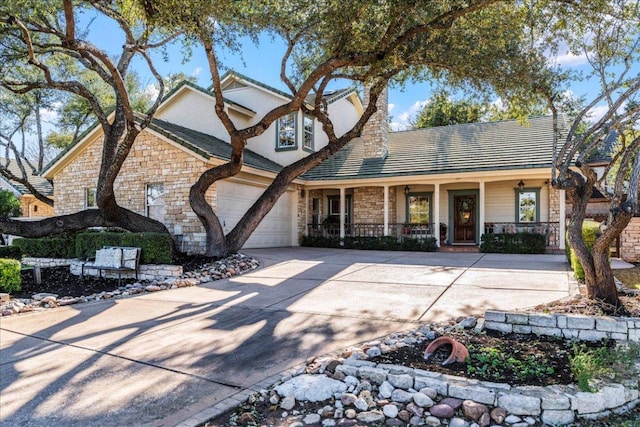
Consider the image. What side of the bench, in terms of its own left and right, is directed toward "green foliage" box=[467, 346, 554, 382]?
left

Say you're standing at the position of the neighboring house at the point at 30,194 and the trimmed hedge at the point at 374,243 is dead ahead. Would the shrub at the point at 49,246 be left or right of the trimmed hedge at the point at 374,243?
right

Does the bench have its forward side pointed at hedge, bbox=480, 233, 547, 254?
no

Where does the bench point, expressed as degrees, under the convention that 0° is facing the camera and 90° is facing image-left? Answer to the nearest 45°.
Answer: approximately 45°

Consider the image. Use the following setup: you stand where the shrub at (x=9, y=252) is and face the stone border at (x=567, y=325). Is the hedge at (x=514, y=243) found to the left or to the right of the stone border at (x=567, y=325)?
left

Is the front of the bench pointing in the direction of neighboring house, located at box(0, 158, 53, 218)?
no

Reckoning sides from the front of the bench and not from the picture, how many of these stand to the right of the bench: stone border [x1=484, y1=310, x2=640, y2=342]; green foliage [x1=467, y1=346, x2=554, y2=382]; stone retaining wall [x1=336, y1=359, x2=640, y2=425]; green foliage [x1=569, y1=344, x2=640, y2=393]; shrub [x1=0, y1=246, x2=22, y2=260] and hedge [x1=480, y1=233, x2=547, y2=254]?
1

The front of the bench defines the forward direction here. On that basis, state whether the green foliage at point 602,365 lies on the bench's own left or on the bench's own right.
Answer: on the bench's own left

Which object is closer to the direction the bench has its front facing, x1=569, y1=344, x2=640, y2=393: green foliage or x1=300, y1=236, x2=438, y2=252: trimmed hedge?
the green foliage

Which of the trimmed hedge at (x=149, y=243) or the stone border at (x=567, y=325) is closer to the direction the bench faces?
the stone border

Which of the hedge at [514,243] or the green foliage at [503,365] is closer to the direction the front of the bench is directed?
the green foliage

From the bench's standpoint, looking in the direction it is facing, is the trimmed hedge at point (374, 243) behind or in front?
behind

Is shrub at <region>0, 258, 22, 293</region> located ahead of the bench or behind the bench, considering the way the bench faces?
ahead

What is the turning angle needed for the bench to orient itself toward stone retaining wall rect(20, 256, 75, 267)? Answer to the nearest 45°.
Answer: approximately 90° to its right

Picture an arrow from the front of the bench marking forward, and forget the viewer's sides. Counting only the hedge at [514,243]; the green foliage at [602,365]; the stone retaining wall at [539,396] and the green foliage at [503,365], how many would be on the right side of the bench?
0

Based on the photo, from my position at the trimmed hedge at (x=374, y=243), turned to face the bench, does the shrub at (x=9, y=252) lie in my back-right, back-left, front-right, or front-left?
front-right

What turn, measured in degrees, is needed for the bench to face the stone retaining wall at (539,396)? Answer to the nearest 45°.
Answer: approximately 45° to its left

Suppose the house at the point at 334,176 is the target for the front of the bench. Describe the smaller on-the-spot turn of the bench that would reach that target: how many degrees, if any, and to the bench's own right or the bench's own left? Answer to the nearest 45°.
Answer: approximately 180°

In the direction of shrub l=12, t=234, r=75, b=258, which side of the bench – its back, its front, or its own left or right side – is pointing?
right
